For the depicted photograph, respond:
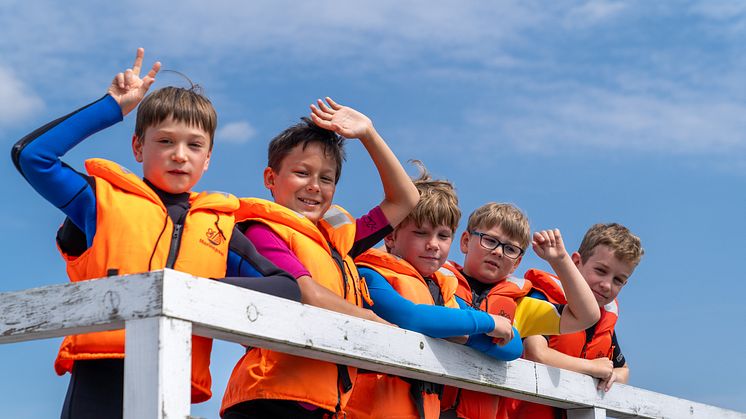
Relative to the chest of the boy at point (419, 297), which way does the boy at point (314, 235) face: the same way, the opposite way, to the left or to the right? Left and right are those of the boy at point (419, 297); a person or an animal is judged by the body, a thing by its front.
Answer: the same way

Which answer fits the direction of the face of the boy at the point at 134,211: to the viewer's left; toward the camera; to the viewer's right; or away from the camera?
toward the camera

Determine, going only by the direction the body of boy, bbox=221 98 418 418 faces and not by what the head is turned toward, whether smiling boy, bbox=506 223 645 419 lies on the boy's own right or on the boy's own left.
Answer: on the boy's own left

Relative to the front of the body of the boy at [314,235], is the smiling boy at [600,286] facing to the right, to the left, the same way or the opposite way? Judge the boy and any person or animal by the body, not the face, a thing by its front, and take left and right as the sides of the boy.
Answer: the same way

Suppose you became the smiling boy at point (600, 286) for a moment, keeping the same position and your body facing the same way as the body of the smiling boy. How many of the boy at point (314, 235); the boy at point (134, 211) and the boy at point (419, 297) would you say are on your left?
0

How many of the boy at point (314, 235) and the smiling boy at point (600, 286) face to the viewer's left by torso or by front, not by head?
0

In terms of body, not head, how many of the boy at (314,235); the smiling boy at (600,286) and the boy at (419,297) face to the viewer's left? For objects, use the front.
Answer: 0

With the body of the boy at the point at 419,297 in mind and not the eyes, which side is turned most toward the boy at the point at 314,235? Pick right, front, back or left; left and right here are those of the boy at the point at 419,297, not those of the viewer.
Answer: right

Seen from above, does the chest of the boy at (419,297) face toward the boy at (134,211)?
no

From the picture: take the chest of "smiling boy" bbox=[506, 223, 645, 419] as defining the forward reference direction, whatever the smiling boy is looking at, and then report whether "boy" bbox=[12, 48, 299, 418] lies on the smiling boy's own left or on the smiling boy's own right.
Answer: on the smiling boy's own right

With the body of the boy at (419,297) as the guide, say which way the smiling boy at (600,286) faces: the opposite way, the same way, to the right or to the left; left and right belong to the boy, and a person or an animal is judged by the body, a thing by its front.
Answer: the same way

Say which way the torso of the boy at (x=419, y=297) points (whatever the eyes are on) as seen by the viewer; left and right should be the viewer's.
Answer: facing the viewer and to the right of the viewer

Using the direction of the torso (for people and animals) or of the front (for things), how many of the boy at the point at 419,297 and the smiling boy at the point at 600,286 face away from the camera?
0

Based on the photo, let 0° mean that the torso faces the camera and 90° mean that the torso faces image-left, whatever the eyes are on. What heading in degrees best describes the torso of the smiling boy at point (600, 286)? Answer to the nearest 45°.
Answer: approximately 315°

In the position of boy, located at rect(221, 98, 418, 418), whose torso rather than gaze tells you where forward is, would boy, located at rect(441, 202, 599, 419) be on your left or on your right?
on your left
